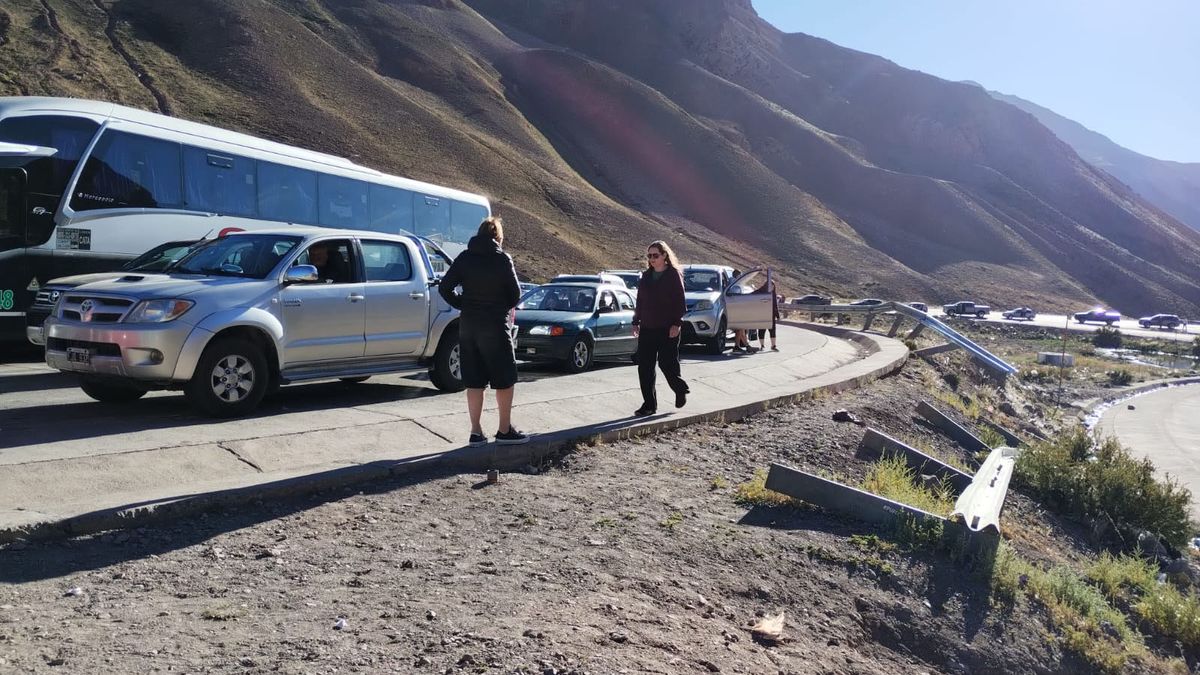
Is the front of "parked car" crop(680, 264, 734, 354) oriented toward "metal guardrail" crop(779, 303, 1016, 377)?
no

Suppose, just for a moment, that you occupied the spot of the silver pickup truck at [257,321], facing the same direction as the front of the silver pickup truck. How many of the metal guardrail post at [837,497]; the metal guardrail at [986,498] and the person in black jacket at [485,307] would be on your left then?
3

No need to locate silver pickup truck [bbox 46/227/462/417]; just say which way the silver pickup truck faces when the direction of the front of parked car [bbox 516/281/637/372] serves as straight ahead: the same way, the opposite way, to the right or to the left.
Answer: the same way

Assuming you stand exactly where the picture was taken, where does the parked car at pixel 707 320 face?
facing the viewer and to the left of the viewer

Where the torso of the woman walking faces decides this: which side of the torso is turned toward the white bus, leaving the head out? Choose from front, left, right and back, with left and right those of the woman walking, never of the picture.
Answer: right

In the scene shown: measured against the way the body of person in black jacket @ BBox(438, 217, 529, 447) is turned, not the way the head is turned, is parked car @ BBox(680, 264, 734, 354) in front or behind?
in front

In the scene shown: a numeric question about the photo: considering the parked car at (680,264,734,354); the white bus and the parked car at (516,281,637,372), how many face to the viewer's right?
0

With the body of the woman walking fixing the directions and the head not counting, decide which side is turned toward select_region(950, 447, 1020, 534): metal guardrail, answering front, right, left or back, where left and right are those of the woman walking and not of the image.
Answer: left

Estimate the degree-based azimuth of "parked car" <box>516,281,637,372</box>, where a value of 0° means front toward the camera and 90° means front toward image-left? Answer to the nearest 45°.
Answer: approximately 45°

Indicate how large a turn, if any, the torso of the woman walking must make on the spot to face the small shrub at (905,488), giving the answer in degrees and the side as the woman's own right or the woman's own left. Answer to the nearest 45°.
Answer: approximately 90° to the woman's own left

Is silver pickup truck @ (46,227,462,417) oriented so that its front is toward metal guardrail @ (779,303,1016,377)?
no

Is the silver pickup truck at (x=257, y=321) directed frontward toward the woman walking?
no

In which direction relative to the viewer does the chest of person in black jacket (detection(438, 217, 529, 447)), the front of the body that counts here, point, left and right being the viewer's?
facing away from the viewer and to the right of the viewer

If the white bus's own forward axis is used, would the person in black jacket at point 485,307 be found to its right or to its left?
on its left

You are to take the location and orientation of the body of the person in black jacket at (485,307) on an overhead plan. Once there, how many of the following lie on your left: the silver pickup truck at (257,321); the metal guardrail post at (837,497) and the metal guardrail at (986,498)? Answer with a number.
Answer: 1
